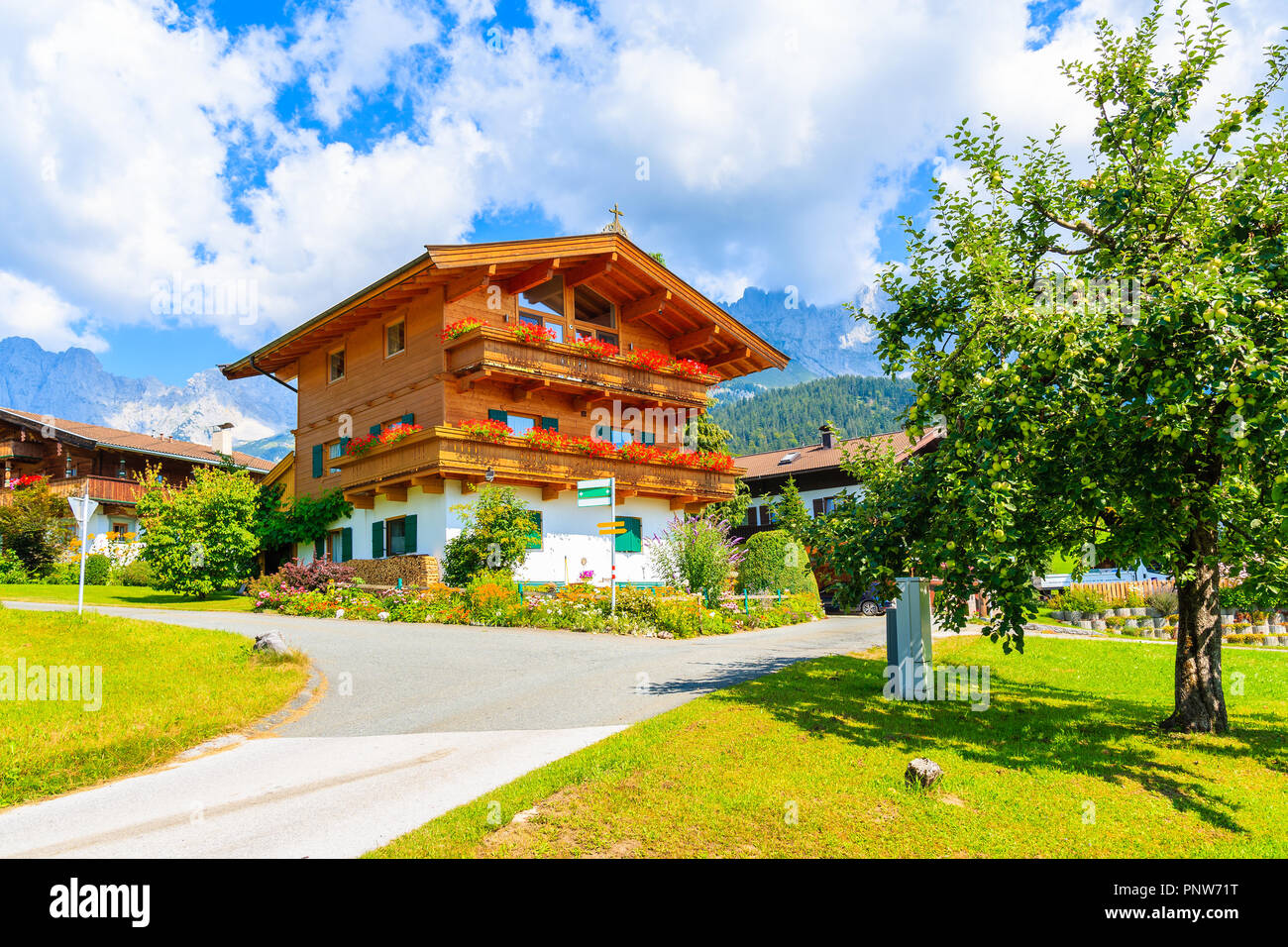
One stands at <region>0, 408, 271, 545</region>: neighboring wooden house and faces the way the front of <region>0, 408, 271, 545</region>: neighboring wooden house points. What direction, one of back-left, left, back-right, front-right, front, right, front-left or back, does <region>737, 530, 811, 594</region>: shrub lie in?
left

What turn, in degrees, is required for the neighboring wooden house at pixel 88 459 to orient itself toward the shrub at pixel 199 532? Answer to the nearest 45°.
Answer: approximately 45° to its left

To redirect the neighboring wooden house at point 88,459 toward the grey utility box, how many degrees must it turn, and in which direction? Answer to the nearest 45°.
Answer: approximately 45° to its left

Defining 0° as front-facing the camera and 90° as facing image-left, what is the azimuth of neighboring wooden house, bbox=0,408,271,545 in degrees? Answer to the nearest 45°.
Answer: approximately 45°

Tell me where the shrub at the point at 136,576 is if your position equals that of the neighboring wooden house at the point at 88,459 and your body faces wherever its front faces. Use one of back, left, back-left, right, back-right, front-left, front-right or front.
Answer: front-left

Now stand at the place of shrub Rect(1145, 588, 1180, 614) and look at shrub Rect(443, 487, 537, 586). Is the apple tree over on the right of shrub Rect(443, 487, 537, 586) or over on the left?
left

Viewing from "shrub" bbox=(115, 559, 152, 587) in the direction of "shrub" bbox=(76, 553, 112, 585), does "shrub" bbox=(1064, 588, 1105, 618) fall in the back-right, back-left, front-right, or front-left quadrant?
back-left

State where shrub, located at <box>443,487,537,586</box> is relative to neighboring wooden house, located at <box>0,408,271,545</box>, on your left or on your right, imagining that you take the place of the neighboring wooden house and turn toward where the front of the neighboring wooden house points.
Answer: on your left

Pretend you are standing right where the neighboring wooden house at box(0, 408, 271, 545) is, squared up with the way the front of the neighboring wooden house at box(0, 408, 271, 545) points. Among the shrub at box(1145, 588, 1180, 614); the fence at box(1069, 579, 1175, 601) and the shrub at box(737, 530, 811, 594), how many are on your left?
3

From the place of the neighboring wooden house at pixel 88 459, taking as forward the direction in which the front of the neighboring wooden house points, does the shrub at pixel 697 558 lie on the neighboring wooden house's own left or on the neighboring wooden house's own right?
on the neighboring wooden house's own left

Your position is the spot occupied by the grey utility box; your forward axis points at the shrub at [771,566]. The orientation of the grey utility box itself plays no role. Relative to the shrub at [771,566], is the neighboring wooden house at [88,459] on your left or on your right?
left
